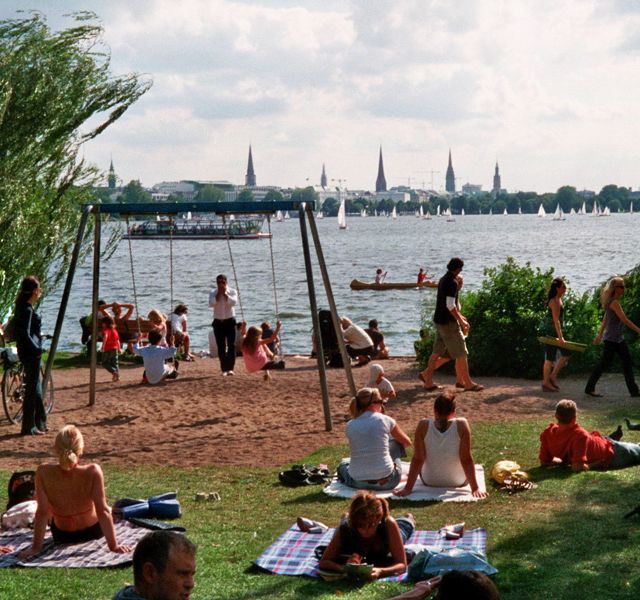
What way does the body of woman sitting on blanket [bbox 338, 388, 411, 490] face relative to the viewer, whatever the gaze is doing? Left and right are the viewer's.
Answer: facing away from the viewer

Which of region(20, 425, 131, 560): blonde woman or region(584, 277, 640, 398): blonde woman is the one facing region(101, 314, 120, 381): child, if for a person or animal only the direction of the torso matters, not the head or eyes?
region(20, 425, 131, 560): blonde woman

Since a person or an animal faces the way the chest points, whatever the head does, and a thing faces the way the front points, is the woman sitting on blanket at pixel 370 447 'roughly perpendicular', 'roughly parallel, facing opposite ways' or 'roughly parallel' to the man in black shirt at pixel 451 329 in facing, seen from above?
roughly perpendicular

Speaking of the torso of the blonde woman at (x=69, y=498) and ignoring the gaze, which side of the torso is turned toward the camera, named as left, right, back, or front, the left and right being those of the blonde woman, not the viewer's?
back

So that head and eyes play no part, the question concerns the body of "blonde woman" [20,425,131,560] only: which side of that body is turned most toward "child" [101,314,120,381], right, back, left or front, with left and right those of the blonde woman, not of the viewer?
front

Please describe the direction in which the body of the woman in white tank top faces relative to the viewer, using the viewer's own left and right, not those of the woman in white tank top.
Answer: facing away from the viewer

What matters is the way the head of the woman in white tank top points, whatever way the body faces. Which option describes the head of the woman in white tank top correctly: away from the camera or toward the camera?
away from the camera

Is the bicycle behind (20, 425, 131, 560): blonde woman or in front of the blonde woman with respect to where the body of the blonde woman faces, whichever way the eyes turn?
in front

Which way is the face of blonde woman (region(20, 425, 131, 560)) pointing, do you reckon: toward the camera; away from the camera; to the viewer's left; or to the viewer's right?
away from the camera
